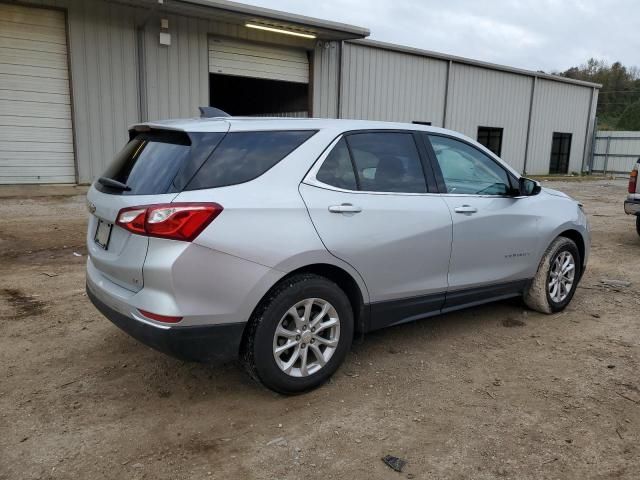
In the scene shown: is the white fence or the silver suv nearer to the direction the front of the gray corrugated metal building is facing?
the silver suv

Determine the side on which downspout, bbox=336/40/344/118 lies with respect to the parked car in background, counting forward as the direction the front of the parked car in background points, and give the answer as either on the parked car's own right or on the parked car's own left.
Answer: on the parked car's own left

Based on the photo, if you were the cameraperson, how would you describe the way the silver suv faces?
facing away from the viewer and to the right of the viewer

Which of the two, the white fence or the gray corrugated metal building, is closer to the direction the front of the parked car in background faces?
the white fence

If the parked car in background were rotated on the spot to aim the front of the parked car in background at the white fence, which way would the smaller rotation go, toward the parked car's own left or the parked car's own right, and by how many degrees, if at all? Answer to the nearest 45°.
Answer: approximately 45° to the parked car's own left

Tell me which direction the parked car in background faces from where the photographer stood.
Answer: facing away from the viewer and to the right of the viewer

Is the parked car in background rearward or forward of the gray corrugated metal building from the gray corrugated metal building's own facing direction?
forward

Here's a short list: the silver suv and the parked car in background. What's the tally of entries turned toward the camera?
0

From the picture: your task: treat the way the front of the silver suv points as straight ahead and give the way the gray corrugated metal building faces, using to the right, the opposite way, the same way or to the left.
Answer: to the right

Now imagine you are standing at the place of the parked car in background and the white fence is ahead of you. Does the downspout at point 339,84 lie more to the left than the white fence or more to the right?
left

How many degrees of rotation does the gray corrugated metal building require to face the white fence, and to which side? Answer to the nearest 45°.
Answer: approximately 90° to its left

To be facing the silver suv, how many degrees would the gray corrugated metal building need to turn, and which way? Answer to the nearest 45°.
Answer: approximately 45° to its right

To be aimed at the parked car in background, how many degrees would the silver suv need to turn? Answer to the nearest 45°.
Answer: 0° — it already faces it
